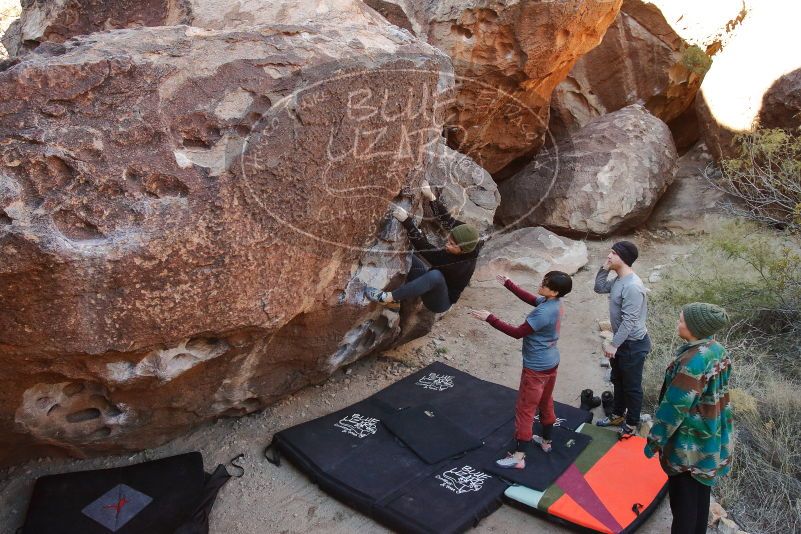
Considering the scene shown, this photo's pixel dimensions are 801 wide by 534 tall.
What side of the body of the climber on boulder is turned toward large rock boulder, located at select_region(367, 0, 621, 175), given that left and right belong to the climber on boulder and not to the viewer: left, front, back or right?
right

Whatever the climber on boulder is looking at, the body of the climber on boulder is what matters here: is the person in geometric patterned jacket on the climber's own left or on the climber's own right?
on the climber's own left

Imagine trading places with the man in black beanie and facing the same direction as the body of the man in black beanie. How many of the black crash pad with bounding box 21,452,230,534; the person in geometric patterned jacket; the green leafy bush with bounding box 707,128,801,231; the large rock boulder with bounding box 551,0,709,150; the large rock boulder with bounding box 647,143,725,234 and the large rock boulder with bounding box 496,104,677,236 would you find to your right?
4

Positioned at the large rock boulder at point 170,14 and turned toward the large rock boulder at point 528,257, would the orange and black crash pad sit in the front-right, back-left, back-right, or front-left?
front-right

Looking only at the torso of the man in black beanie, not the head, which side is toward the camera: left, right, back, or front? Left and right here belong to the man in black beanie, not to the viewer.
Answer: left

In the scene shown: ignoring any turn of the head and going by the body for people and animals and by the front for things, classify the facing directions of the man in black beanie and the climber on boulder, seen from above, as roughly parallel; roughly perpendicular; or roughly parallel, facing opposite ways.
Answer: roughly parallel

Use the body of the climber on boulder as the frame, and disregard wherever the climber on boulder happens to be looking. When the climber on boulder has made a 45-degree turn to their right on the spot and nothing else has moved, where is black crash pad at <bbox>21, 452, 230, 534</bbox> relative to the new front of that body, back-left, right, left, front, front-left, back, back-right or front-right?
left

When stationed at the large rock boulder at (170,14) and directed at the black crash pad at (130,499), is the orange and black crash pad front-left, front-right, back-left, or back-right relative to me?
front-left

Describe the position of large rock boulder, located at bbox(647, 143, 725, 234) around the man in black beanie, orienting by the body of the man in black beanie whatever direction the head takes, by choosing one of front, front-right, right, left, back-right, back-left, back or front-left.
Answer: right

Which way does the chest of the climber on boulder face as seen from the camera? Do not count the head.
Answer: to the viewer's left

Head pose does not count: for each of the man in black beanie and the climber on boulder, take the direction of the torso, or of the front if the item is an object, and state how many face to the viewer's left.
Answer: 2

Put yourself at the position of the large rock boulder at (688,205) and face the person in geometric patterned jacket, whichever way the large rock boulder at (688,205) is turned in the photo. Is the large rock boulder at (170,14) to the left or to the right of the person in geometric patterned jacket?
right

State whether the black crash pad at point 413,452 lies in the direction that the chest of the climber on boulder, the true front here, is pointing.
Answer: no

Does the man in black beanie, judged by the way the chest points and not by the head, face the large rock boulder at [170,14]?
yes
